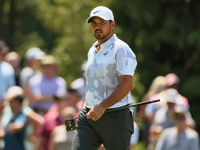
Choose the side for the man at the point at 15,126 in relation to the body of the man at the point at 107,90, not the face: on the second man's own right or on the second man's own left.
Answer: on the second man's own right

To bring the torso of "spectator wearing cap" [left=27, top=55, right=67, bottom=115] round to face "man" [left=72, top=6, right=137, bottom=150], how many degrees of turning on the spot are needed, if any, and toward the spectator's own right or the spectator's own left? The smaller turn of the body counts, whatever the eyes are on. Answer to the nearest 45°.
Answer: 0° — they already face them

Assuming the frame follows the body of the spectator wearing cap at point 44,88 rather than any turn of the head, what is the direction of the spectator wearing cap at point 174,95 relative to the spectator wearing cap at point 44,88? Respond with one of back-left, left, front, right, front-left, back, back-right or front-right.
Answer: left

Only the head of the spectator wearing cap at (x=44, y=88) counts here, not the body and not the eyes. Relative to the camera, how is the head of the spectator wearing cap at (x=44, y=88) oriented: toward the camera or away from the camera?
toward the camera

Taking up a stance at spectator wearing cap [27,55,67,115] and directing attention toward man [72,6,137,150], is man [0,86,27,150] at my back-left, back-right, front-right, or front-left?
front-right

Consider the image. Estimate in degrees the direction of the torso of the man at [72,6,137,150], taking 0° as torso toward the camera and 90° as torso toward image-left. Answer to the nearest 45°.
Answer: approximately 45°

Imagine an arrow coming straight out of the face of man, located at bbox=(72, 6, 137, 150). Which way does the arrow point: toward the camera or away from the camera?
toward the camera

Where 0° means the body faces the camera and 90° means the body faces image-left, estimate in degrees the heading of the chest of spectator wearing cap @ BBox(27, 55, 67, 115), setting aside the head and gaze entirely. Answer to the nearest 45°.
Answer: approximately 0°

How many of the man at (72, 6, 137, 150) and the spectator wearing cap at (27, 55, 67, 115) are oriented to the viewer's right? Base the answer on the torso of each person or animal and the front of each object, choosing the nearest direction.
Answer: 0

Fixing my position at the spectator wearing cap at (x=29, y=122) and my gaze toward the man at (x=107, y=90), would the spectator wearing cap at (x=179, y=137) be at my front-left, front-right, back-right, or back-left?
front-left

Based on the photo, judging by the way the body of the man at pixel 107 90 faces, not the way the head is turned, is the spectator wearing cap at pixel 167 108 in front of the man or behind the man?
behind

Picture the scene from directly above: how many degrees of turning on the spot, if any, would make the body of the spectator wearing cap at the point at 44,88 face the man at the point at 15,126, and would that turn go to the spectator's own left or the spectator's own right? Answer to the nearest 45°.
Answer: approximately 45° to the spectator's own right

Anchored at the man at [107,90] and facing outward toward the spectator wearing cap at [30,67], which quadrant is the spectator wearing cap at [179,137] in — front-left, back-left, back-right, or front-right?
front-right

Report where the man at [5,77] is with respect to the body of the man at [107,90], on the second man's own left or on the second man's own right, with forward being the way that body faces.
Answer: on the second man's own right
